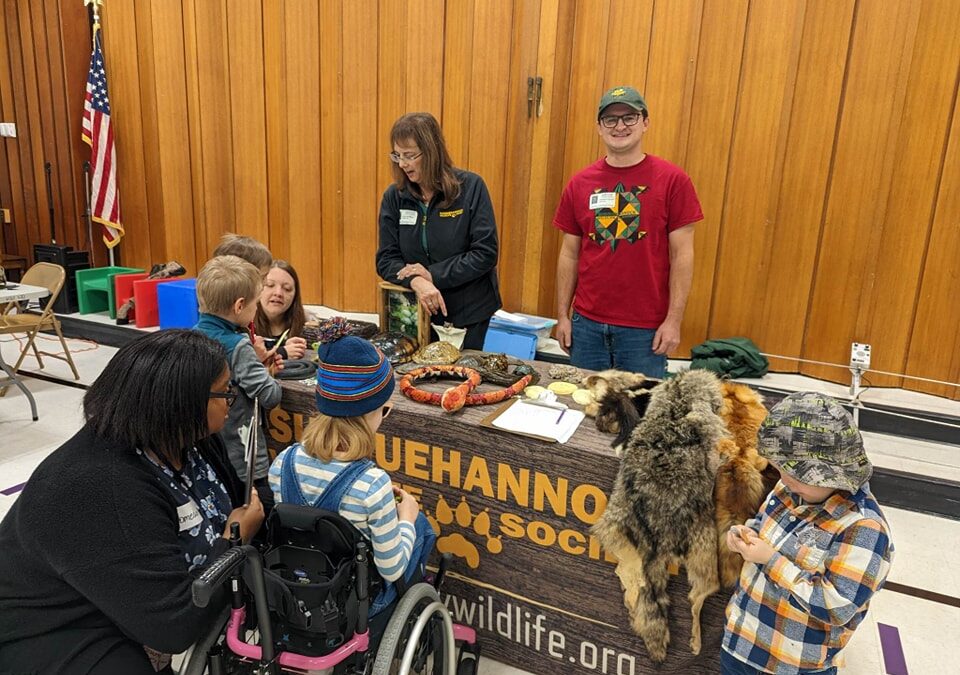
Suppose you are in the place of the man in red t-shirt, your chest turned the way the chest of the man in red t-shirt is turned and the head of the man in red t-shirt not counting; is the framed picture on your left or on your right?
on your right

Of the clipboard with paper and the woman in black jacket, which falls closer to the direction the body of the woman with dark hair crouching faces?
the clipboard with paper

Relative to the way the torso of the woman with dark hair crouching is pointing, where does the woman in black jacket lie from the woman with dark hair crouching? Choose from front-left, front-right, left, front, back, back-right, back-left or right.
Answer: front-left

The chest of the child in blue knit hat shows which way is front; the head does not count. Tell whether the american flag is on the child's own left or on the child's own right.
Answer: on the child's own left

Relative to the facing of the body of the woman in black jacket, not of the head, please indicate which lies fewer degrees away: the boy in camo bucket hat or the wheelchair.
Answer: the wheelchair

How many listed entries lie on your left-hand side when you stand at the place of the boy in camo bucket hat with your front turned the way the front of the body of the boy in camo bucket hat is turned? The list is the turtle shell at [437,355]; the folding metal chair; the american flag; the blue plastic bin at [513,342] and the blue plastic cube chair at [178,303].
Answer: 0

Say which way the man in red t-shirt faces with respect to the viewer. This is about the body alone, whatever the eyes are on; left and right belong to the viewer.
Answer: facing the viewer

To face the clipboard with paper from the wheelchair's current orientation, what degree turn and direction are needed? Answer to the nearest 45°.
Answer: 0° — it already faces it

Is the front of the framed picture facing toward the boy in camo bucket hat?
no

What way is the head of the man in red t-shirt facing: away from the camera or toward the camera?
toward the camera

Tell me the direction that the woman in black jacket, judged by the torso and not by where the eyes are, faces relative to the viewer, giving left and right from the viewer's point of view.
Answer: facing the viewer and to the left of the viewer

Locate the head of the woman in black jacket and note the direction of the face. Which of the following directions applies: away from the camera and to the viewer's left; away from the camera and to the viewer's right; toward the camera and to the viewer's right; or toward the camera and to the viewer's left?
toward the camera and to the viewer's left

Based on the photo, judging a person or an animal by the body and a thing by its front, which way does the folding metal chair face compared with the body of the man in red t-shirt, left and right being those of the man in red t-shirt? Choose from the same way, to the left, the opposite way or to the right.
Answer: the same way

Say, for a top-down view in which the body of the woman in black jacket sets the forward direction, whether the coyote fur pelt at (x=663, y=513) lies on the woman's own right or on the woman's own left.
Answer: on the woman's own left

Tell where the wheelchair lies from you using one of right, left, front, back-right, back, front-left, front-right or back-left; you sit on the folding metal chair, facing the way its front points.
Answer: front-left
